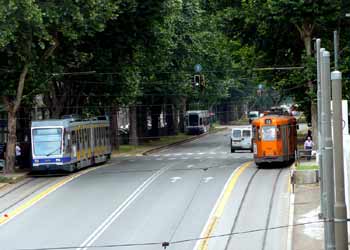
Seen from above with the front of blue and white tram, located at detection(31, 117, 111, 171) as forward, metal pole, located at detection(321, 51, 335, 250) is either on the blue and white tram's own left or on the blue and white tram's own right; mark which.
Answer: on the blue and white tram's own left

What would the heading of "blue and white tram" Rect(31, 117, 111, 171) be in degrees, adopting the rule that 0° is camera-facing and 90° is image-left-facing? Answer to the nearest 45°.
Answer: approximately 45°

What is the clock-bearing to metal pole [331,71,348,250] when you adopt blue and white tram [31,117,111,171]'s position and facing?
The metal pole is roughly at 10 o'clock from the blue and white tram.

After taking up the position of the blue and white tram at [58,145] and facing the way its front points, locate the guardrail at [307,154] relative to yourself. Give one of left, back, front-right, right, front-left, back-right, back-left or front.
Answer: back-left

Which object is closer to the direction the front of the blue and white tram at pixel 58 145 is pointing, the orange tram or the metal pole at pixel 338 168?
the metal pole

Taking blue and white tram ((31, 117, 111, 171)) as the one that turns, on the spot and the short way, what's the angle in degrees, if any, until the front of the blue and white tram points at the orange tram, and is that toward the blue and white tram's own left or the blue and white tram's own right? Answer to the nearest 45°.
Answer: approximately 135° to the blue and white tram's own left
